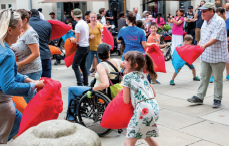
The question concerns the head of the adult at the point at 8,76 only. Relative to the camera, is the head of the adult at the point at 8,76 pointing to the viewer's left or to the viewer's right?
to the viewer's right

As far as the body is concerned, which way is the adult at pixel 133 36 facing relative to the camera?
away from the camera

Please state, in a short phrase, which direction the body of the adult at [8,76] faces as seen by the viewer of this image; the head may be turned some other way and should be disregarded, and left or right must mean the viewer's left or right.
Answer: facing to the right of the viewer

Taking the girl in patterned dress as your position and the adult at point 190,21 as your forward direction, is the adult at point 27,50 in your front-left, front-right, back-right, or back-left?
front-left

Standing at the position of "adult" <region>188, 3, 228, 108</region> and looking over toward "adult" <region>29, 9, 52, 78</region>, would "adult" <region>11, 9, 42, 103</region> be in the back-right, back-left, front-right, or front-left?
front-left

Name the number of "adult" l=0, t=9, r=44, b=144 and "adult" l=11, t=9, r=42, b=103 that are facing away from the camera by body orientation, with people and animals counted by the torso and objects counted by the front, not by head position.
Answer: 0

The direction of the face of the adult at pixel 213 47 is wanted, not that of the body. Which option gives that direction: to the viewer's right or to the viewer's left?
to the viewer's left

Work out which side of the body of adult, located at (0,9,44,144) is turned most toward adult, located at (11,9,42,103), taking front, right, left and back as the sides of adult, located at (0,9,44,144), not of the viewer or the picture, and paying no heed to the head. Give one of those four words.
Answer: left

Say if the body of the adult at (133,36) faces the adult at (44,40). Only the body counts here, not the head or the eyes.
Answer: no

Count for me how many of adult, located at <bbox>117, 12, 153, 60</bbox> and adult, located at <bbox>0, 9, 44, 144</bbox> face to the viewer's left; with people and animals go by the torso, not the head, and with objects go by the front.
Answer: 0

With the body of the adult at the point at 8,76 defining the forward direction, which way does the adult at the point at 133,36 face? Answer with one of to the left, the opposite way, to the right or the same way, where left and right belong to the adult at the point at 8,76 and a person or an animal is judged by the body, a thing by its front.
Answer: to the left
